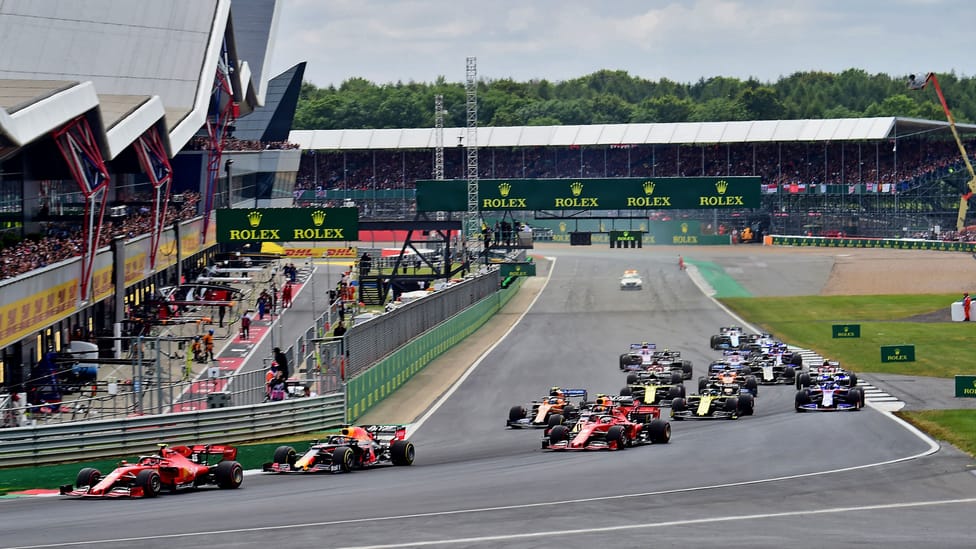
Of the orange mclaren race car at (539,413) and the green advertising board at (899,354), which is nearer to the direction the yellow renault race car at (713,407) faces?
the orange mclaren race car

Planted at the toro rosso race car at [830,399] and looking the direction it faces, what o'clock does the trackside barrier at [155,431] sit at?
The trackside barrier is roughly at 2 o'clock from the toro rosso race car.

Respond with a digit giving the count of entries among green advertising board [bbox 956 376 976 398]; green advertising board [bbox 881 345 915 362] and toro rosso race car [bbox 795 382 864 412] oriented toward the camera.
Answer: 3

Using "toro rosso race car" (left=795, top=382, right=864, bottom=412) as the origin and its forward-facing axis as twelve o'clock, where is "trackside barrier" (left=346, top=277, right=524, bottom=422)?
The trackside barrier is roughly at 3 o'clock from the toro rosso race car.

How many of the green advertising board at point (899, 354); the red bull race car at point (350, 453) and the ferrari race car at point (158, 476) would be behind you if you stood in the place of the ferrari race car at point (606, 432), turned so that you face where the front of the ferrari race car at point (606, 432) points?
1

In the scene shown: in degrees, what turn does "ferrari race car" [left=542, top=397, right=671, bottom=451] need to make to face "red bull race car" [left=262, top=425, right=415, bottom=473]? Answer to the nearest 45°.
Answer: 0° — it already faces it

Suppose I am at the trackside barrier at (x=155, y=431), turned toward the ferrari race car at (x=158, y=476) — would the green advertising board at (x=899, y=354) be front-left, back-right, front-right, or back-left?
back-left

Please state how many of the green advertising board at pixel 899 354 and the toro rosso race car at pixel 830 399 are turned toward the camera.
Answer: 2

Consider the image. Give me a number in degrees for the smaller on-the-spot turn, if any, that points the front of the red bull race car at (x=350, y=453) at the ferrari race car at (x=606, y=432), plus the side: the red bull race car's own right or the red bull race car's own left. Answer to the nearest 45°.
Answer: approximately 135° to the red bull race car's own left

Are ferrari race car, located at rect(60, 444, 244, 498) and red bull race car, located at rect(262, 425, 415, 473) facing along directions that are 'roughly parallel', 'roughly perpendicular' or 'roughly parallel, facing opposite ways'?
roughly parallel

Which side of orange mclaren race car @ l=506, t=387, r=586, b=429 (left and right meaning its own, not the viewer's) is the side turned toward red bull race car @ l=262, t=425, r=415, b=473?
front

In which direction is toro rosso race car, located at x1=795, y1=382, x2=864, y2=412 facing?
toward the camera

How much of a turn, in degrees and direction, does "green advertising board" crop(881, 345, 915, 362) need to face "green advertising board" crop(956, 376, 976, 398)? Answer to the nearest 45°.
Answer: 0° — it already faces it

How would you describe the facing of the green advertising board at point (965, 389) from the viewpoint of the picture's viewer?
facing the viewer

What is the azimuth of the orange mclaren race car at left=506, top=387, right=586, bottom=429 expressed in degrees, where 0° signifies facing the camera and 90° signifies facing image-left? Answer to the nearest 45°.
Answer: approximately 45°

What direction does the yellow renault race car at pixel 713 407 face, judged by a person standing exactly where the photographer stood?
facing the viewer and to the left of the viewer
